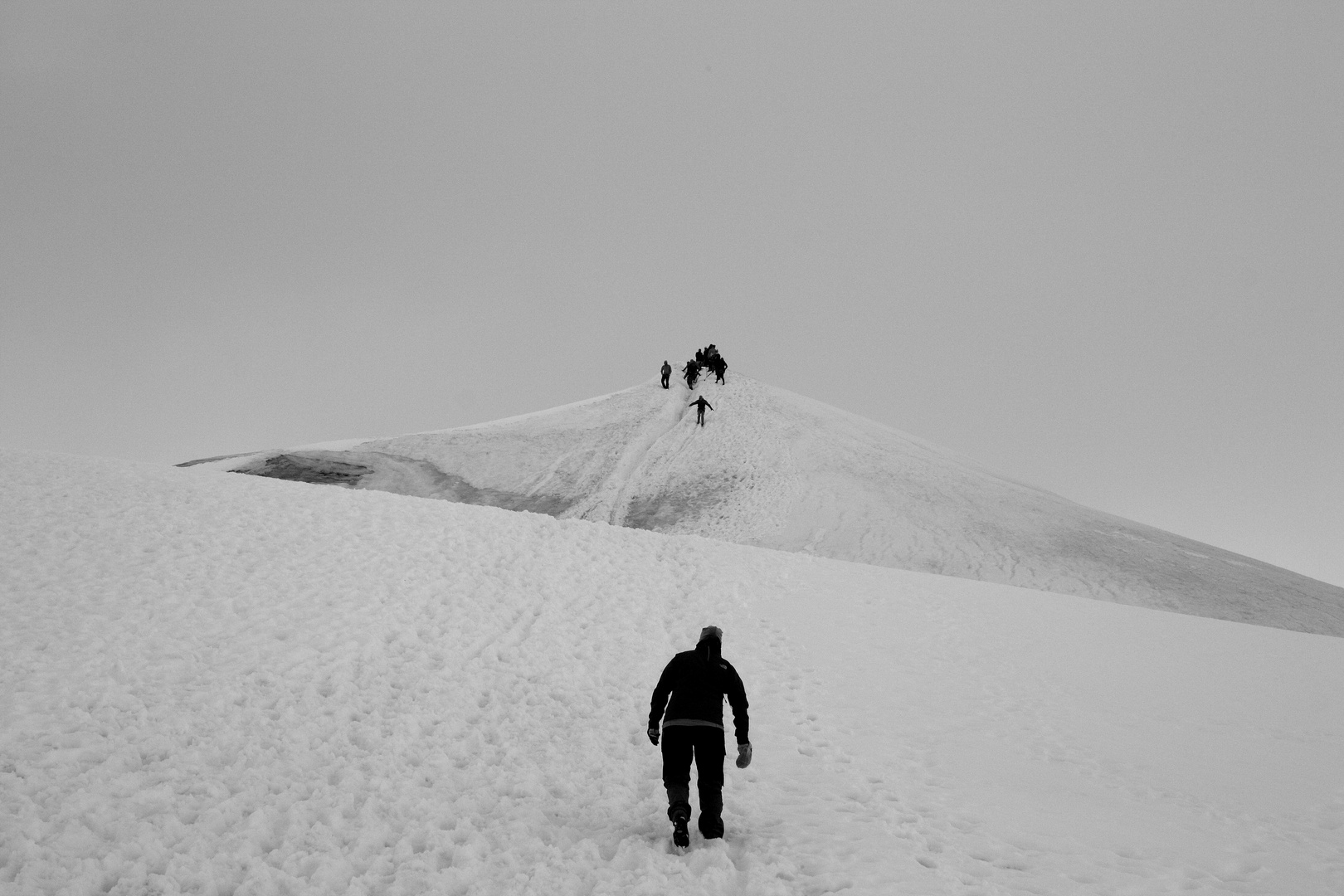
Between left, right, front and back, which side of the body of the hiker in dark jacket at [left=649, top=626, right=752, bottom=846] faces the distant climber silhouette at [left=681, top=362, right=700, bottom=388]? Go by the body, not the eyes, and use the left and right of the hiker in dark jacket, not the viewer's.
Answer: front

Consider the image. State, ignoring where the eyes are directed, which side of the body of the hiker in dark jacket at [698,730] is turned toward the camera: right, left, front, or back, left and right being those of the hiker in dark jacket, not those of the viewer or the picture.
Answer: back
